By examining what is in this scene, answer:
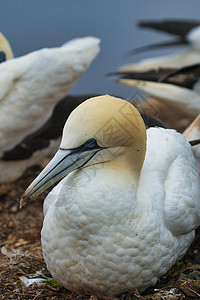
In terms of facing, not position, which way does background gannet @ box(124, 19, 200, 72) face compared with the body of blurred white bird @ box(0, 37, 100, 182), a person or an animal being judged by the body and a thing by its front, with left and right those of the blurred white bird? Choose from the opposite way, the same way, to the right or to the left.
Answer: the opposite way

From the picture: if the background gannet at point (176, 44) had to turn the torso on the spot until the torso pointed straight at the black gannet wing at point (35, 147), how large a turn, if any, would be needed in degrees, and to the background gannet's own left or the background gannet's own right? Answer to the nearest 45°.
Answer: approximately 135° to the background gannet's own right

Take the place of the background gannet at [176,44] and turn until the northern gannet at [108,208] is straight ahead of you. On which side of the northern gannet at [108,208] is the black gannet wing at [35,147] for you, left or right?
right

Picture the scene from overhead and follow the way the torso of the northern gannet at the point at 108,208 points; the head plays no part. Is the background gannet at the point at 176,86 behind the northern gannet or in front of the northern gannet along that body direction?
behind

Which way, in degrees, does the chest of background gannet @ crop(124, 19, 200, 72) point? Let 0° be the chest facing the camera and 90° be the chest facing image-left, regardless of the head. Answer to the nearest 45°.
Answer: approximately 270°

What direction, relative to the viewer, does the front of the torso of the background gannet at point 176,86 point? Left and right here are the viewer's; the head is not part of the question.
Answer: facing to the right of the viewer

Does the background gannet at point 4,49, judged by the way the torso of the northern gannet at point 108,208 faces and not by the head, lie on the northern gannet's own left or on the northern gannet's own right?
on the northern gannet's own right

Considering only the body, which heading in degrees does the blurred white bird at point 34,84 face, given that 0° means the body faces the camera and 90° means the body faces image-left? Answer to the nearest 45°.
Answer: approximately 90°
